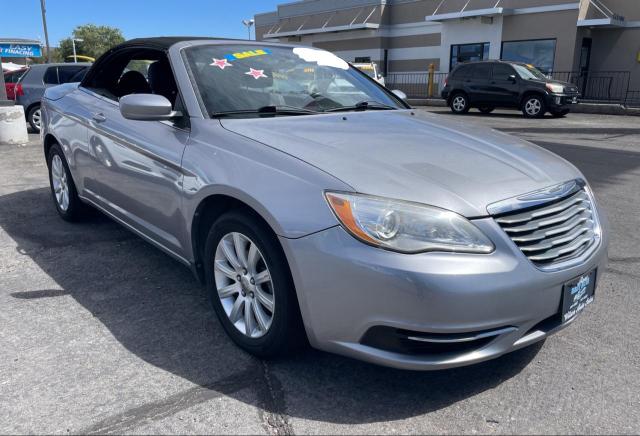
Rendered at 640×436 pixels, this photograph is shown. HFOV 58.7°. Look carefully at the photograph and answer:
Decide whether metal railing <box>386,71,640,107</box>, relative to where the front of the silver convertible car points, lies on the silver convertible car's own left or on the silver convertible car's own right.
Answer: on the silver convertible car's own left

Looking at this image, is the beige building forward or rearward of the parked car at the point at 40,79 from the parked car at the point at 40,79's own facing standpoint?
forward

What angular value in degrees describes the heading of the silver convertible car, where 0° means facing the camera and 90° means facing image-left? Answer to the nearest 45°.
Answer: approximately 315°

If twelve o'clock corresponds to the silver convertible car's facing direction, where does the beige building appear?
The beige building is roughly at 8 o'clock from the silver convertible car.

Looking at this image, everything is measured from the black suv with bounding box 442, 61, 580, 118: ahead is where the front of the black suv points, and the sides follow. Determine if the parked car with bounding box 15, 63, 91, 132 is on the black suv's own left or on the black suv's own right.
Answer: on the black suv's own right

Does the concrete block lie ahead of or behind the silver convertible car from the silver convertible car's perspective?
behind

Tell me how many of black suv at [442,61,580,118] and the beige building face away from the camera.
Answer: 0

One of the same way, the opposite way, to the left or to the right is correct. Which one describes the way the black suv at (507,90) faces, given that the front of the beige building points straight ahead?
to the left

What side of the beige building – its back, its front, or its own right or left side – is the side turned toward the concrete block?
front

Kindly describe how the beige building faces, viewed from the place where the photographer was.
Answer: facing the viewer and to the left of the viewer
